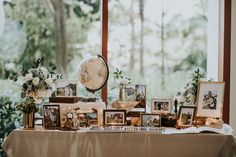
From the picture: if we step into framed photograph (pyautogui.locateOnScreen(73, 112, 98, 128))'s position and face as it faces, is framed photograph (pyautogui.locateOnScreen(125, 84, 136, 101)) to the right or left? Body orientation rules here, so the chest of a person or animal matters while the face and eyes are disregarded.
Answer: on its left

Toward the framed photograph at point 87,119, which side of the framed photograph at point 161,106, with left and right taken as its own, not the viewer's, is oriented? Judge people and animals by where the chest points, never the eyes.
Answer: right

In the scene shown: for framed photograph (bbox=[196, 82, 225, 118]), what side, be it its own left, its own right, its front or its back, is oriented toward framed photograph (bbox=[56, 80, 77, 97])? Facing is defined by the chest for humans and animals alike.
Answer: right

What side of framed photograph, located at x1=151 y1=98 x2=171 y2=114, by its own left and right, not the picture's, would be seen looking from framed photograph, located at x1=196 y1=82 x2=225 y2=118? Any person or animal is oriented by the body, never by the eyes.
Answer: left

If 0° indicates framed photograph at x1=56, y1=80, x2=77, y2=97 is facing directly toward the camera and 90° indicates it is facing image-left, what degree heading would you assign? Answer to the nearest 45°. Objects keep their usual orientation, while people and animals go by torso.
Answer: approximately 0°

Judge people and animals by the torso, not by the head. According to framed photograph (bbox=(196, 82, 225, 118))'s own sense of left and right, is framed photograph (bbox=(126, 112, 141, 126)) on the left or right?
on its right

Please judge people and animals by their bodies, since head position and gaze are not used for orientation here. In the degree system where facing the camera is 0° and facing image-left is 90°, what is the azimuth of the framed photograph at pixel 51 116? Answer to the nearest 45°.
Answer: approximately 0°

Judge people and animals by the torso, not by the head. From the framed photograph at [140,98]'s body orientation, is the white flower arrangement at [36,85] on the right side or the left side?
on its right

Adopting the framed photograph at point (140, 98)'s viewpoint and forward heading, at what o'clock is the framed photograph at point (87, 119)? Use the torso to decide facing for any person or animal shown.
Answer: the framed photograph at point (87, 119) is roughly at 2 o'clock from the framed photograph at point (140, 98).
